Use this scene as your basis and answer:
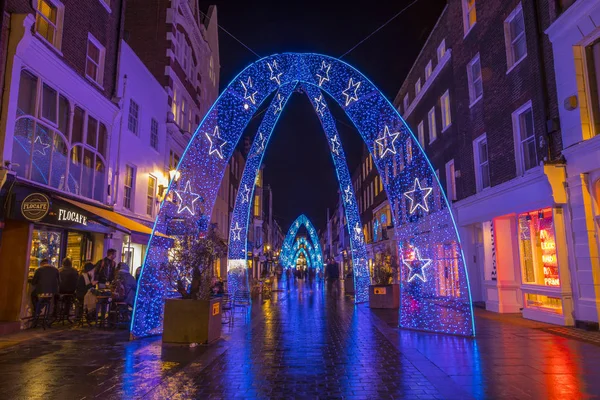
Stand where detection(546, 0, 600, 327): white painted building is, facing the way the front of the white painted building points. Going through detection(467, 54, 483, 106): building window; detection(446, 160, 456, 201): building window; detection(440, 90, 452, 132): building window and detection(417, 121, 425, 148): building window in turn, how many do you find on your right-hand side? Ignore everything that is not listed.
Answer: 4

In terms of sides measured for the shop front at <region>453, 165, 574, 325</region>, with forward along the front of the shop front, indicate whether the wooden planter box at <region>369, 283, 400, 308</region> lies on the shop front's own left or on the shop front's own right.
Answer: on the shop front's own right

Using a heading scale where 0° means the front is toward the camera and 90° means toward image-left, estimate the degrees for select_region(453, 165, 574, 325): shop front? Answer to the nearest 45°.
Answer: approximately 45°

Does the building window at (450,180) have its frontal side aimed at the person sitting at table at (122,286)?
yes

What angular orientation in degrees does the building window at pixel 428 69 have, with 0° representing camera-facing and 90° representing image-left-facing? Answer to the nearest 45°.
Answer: approximately 45°
